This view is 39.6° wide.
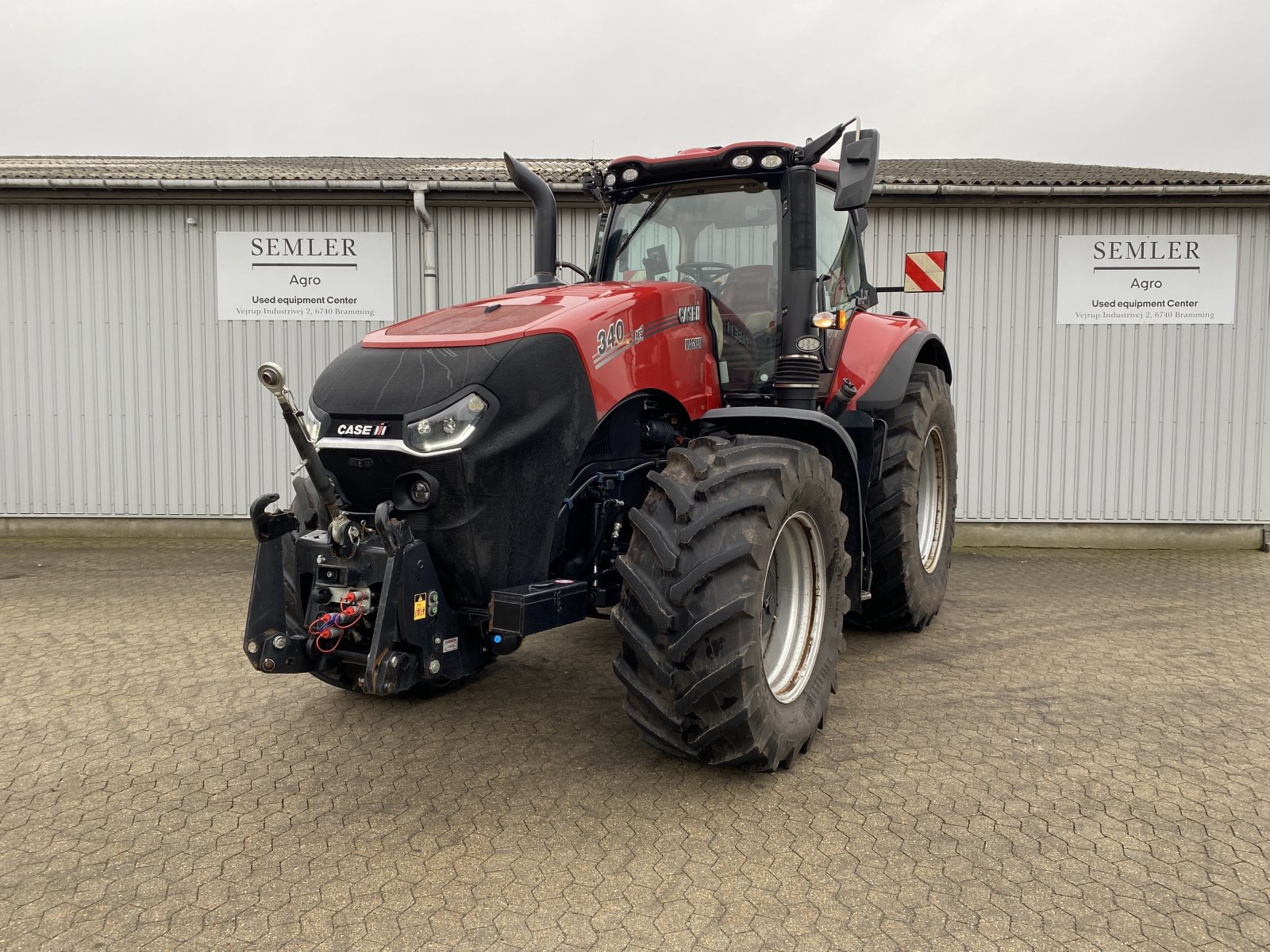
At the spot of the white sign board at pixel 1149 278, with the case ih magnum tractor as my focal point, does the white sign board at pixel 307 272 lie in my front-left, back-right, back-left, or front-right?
front-right

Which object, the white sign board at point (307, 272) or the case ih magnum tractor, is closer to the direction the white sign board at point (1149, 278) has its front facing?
the case ih magnum tractor

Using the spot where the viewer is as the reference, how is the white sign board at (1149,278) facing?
facing the viewer

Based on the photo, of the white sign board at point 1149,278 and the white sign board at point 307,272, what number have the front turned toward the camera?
2

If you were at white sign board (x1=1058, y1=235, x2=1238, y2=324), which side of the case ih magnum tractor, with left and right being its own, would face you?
back

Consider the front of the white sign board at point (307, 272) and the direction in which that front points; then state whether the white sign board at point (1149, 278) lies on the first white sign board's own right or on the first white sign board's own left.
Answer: on the first white sign board's own left

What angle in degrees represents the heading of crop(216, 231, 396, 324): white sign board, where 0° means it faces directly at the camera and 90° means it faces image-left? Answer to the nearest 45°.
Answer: approximately 0°

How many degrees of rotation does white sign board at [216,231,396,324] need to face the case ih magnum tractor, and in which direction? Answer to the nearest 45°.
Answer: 0° — it already faces it

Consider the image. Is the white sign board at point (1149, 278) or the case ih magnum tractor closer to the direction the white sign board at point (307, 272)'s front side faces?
the case ih magnum tractor
